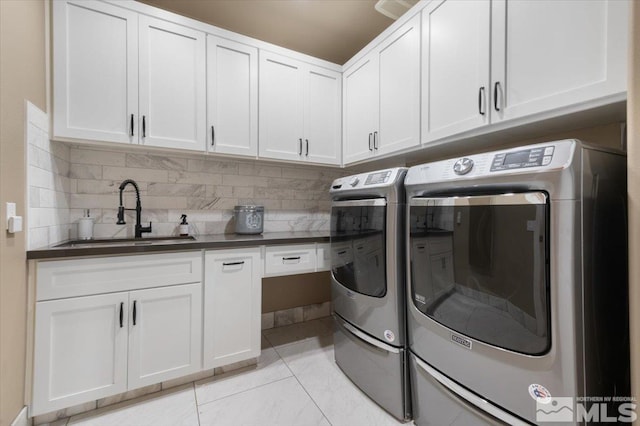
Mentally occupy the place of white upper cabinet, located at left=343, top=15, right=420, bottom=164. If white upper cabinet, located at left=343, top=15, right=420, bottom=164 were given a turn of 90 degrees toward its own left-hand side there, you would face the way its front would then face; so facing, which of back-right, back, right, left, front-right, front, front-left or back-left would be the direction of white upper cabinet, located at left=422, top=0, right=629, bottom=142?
front

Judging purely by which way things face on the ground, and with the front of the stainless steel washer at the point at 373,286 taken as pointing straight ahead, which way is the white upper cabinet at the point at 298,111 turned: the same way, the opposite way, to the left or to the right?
to the left

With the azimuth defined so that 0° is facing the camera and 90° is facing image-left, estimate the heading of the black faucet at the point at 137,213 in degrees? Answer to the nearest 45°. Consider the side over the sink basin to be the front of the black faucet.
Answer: approximately 45°

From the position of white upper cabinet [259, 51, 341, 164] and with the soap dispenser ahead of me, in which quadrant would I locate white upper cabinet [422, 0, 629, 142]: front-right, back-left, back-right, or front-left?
back-left

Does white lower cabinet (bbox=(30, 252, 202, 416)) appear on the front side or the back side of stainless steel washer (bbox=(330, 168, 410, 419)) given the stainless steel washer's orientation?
on the front side

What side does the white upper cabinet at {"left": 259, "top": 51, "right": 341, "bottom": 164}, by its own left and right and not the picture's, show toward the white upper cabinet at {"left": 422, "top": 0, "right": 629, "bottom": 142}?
front

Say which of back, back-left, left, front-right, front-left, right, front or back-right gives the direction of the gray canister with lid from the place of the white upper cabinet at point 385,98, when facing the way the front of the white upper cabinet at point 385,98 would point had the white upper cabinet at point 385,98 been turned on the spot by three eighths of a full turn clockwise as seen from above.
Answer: left

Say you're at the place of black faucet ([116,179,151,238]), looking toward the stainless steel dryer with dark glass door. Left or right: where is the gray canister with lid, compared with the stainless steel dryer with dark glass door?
left

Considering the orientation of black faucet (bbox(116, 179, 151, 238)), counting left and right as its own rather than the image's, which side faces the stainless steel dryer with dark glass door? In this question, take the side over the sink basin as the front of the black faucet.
left

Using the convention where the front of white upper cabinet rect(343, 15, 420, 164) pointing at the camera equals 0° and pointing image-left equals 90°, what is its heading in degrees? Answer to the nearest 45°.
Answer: approximately 45°

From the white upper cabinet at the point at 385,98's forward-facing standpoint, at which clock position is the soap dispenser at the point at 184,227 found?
The soap dispenser is roughly at 1 o'clock from the white upper cabinet.
